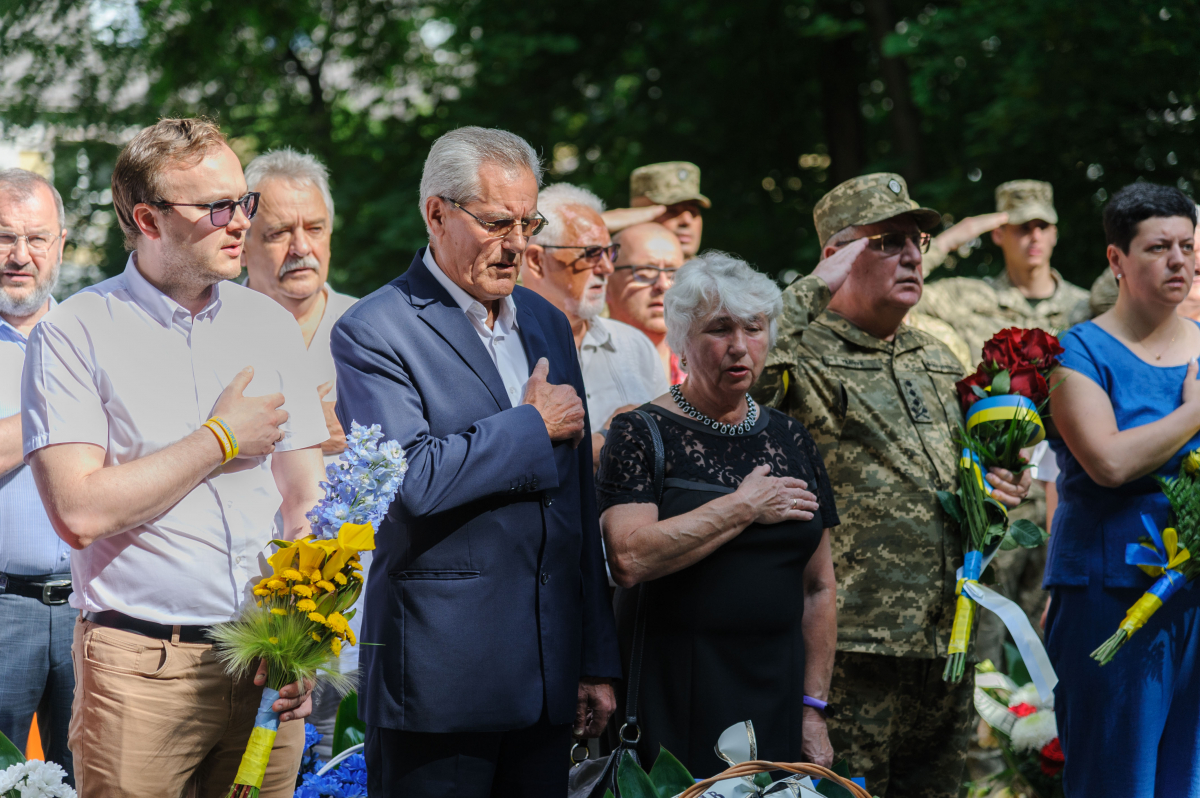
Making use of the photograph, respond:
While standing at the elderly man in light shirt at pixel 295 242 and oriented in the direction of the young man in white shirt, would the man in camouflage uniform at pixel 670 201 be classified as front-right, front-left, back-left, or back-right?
back-left

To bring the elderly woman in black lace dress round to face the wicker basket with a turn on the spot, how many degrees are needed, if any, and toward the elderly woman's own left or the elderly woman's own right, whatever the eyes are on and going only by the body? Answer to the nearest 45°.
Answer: approximately 45° to the elderly woman's own right

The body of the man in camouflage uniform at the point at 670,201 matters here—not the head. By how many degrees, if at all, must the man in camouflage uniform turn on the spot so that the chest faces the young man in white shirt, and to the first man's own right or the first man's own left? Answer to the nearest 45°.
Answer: approximately 45° to the first man's own right

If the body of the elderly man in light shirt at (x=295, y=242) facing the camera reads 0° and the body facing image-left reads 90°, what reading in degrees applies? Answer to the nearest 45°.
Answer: approximately 315°

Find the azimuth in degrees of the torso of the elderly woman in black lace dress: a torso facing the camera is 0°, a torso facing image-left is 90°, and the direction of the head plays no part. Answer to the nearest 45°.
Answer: approximately 315°

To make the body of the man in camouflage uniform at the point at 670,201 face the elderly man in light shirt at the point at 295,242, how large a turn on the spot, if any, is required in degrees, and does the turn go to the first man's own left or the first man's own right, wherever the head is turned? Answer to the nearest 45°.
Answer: approximately 90° to the first man's own right

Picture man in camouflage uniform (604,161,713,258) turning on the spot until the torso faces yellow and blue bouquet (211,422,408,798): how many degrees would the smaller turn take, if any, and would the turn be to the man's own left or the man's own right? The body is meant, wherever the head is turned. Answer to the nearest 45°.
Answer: approximately 45° to the man's own right

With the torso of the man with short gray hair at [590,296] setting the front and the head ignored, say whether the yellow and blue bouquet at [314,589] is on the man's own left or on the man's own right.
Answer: on the man's own right

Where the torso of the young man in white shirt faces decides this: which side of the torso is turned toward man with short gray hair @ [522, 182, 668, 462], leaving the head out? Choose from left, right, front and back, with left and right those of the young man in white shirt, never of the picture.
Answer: left

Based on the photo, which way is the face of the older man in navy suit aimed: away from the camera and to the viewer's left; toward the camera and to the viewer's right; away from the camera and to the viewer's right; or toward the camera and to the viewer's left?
toward the camera and to the viewer's right
